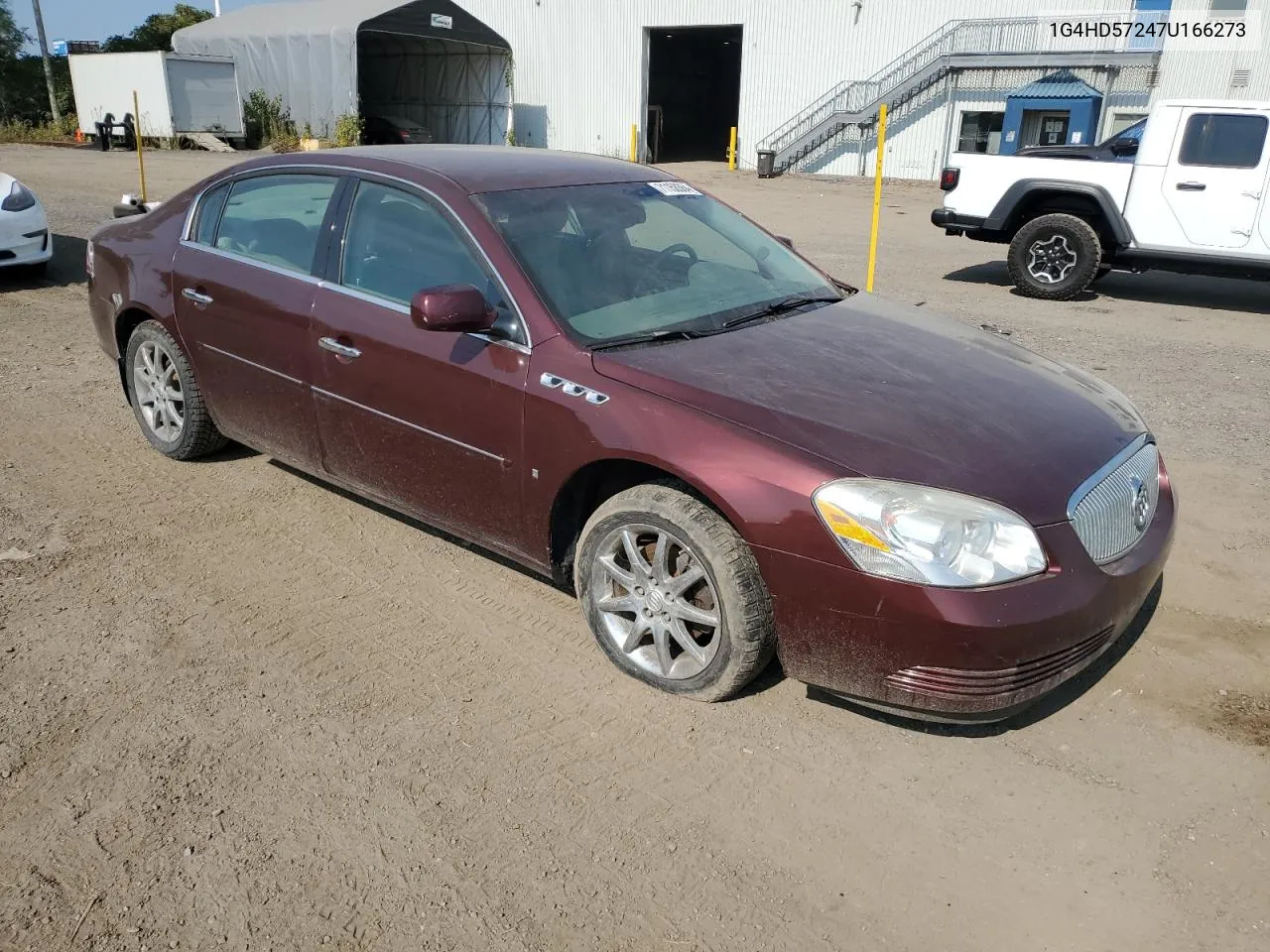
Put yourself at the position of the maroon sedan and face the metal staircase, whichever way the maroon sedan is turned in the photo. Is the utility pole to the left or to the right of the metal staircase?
left

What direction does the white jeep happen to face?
to the viewer's right

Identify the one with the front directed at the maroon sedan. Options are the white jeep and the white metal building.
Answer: the white metal building

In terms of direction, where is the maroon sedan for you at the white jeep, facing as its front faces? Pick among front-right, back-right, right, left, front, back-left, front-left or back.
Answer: right

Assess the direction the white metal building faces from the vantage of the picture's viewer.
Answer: facing the viewer

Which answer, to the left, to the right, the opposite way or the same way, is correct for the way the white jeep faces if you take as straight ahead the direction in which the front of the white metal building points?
to the left

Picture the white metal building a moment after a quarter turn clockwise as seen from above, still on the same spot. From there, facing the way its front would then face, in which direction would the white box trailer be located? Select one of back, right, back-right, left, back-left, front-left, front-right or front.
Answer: front

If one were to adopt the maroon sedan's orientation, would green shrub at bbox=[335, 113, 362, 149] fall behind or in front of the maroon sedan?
behind

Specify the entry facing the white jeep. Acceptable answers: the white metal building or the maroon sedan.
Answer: the white metal building

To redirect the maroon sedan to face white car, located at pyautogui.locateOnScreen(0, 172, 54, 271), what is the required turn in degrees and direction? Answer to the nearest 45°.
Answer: approximately 180°

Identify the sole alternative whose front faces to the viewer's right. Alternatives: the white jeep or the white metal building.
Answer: the white jeep

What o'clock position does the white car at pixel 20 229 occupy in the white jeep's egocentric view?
The white car is roughly at 5 o'clock from the white jeep.

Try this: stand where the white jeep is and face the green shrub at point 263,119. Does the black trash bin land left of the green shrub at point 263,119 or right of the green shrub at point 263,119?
right

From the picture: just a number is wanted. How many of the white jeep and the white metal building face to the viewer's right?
1

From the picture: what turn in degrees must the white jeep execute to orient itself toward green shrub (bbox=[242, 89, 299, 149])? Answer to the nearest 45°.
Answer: approximately 135° to its left

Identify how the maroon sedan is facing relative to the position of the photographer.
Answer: facing the viewer and to the right of the viewer

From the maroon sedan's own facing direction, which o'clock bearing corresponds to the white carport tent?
The white carport tent is roughly at 7 o'clock from the maroon sedan.
